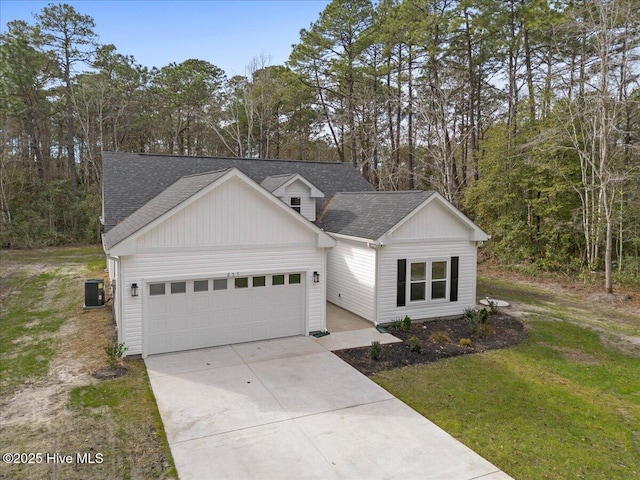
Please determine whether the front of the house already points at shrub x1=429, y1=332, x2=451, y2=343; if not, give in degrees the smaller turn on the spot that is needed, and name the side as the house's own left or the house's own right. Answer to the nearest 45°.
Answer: approximately 45° to the house's own left

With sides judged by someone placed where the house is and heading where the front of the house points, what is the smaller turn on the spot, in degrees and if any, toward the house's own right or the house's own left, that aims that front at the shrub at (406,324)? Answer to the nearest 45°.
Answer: approximately 45° to the house's own left

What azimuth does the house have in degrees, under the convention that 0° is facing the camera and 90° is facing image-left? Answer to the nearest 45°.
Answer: approximately 315°

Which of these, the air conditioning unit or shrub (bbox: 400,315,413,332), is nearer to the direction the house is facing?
the shrub

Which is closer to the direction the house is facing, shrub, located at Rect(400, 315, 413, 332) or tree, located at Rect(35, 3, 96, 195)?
the shrub

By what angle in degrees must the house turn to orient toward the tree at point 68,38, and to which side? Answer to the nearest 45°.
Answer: approximately 180°

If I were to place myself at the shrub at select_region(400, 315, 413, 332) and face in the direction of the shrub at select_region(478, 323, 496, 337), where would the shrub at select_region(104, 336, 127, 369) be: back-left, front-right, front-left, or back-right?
back-right

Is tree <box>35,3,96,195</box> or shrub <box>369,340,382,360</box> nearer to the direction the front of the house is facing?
the shrub

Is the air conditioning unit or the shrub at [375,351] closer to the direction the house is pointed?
the shrub

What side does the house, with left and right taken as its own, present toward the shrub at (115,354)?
right

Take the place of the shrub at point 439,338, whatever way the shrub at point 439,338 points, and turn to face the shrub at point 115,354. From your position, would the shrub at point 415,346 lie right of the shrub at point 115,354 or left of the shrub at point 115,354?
left

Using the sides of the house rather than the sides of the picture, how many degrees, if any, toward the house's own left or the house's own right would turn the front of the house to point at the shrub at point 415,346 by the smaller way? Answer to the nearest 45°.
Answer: approximately 45° to the house's own left
